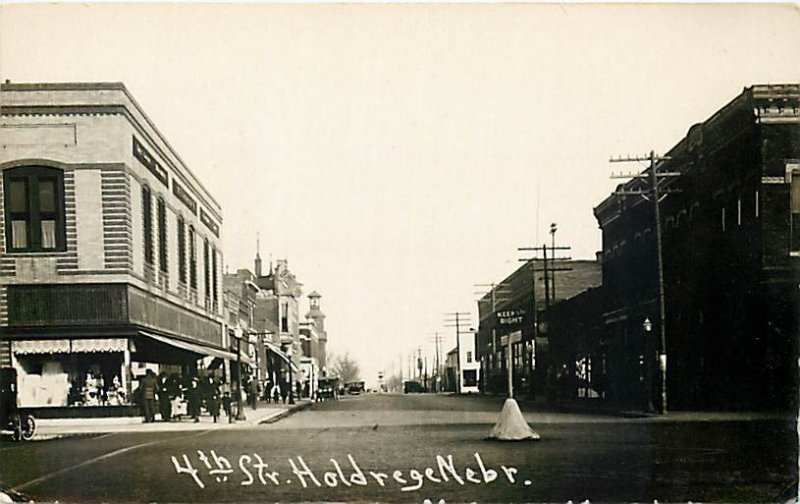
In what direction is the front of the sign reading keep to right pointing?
toward the camera

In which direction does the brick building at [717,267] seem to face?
to the viewer's left

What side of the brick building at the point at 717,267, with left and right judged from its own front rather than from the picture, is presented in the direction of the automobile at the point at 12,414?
front

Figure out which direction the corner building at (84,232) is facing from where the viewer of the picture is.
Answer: facing the viewer and to the right of the viewer

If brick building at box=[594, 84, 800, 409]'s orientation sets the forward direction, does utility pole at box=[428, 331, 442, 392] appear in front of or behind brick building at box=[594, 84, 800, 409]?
in front

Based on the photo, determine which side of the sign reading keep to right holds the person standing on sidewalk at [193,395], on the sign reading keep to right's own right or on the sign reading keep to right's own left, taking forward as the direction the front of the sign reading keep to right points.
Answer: on the sign reading keep to right's own right

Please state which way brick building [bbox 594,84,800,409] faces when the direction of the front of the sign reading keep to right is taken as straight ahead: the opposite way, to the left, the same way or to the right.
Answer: to the right

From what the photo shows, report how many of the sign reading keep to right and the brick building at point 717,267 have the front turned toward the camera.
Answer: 1

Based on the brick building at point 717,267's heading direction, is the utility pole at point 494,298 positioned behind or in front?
in front
